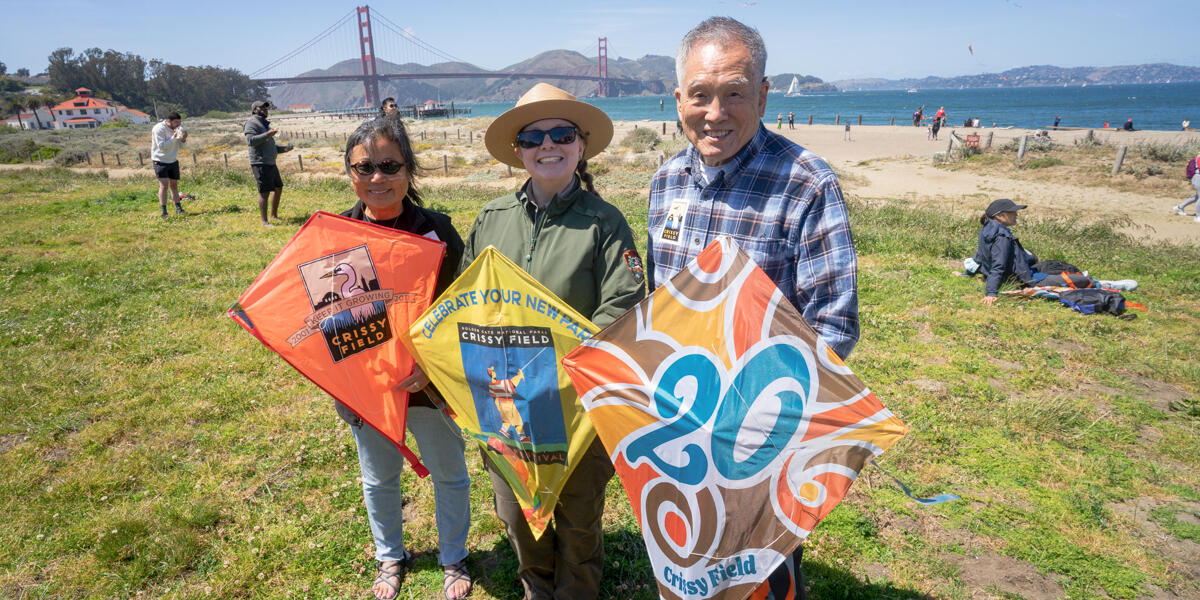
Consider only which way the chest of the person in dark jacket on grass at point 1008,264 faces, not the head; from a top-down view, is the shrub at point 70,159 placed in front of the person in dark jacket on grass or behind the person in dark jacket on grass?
behind

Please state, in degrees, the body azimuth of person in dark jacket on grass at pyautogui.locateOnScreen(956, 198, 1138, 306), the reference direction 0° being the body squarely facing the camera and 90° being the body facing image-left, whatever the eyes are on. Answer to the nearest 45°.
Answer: approximately 270°

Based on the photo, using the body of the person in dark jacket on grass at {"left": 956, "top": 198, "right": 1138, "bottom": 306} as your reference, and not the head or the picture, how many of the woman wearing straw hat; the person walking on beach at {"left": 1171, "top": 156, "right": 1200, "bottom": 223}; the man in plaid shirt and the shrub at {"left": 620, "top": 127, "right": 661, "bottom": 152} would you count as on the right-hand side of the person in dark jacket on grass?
2

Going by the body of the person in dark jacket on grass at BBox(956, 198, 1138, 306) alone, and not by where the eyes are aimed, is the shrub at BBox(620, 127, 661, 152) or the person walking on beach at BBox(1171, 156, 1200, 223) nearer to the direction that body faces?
the person walking on beach

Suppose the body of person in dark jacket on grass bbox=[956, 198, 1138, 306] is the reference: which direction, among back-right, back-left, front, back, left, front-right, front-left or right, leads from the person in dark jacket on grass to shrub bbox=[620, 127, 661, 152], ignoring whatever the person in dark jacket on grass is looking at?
back-left

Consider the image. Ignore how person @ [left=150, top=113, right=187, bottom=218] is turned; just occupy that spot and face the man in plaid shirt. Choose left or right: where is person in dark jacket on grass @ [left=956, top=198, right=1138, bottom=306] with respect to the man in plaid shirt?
left

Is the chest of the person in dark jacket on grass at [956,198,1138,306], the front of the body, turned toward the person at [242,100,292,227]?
no

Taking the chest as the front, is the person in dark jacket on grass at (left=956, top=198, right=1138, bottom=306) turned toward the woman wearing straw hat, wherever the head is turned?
no

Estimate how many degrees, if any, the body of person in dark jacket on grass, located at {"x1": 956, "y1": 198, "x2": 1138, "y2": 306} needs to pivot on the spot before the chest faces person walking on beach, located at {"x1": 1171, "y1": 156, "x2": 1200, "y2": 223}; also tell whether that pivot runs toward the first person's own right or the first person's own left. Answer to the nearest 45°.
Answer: approximately 90° to the first person's own left

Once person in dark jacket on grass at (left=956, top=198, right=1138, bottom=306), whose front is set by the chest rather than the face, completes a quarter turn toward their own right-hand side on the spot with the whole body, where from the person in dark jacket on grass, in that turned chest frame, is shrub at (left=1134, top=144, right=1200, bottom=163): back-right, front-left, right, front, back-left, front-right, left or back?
back

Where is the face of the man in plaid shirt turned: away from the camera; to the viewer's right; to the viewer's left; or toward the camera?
toward the camera

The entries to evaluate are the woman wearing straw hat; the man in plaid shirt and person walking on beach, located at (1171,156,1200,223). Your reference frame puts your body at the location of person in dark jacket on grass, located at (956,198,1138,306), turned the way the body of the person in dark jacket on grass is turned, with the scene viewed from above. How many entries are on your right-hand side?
2

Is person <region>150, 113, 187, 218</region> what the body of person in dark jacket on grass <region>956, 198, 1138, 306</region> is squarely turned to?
no

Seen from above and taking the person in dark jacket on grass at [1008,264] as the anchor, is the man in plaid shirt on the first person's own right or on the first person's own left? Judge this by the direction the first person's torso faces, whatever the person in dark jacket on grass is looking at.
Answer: on the first person's own right
